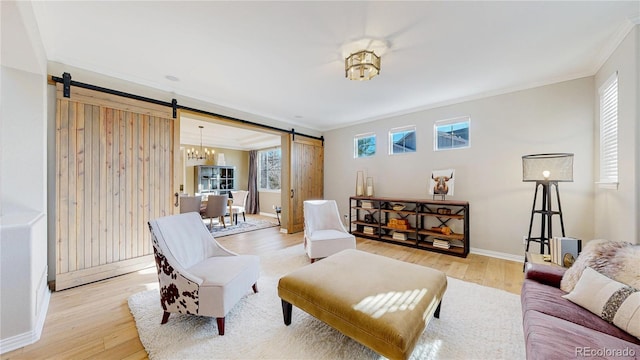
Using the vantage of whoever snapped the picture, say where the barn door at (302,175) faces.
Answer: facing the viewer and to the right of the viewer

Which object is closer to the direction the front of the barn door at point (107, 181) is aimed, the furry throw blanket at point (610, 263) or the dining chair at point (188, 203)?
the furry throw blanket

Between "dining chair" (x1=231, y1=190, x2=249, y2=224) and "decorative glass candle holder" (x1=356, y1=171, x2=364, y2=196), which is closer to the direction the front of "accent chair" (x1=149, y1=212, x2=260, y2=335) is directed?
the decorative glass candle holder

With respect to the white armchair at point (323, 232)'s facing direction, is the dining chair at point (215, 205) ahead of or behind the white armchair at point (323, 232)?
behind

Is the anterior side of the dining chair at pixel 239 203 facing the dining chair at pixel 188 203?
yes

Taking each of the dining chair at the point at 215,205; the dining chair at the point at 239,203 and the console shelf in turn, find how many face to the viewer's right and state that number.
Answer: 0

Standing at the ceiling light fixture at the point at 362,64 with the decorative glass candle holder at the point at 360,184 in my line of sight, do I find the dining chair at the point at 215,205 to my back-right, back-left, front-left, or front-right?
front-left

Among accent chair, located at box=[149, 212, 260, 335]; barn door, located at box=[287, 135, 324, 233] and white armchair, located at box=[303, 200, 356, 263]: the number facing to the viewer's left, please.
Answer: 0

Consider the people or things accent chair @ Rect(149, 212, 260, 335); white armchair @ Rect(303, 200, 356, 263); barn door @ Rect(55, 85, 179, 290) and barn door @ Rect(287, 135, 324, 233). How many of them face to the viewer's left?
0

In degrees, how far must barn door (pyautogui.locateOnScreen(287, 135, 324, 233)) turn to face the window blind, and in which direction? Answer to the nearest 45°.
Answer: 0° — it already faces it

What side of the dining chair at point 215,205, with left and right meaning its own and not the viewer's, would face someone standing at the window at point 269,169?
right

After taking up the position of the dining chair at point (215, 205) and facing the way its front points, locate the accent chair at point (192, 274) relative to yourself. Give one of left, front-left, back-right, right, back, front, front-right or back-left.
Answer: back-left

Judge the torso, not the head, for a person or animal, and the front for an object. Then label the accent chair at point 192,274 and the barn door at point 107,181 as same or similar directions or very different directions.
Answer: same or similar directions

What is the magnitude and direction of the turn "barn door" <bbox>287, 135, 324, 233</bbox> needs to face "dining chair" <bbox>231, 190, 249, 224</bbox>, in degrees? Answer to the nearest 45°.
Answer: approximately 180°

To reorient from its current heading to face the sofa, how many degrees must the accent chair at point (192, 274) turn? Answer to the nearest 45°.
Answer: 0° — it already faces it

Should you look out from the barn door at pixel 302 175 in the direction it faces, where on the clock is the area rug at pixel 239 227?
The area rug is roughly at 5 o'clock from the barn door.

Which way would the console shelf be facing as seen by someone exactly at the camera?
facing the viewer and to the left of the viewer

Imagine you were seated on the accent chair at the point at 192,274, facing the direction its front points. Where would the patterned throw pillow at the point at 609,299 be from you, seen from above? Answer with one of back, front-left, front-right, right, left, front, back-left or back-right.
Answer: front
